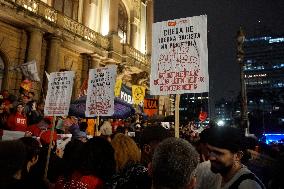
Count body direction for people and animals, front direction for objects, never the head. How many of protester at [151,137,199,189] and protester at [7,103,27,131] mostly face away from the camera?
1

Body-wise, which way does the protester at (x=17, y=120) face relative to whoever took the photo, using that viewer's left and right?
facing the viewer and to the right of the viewer

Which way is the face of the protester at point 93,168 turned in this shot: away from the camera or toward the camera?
away from the camera

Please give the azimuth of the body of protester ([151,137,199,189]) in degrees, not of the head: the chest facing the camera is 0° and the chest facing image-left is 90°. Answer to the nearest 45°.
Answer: approximately 180°

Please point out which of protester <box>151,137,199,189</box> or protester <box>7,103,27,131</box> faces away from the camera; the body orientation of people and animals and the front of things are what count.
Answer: protester <box>151,137,199,189</box>
